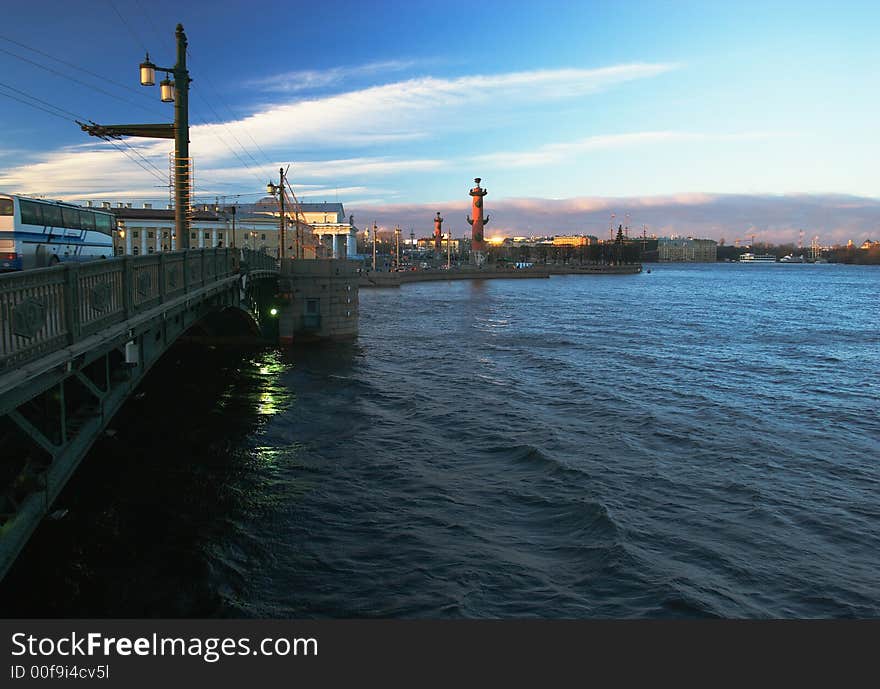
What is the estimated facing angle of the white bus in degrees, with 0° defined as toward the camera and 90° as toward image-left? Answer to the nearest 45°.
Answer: approximately 225°

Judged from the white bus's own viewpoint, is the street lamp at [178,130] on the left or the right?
on its right
